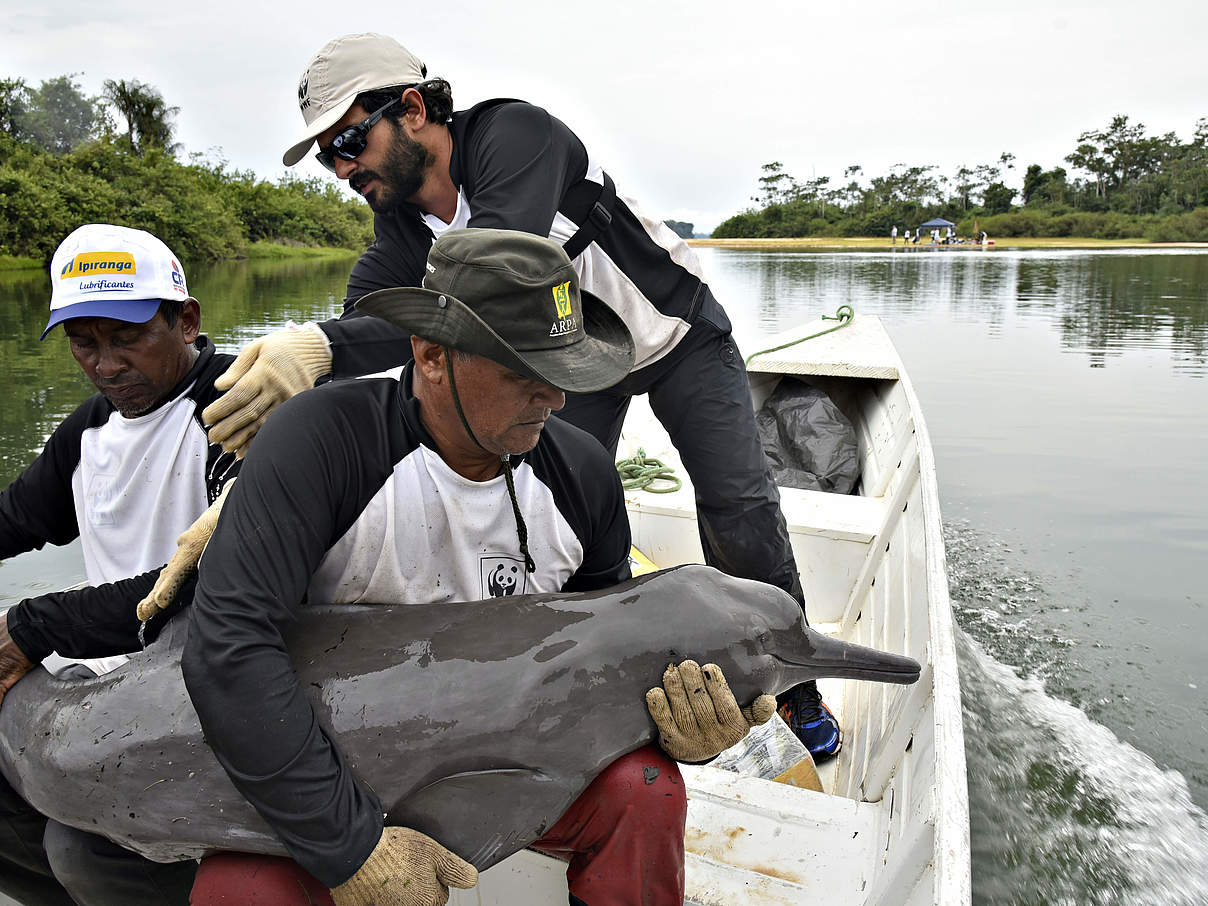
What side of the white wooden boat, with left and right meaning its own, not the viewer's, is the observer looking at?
back

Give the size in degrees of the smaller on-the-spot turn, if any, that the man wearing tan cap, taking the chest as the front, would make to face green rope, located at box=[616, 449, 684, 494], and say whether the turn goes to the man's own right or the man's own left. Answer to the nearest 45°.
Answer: approximately 135° to the man's own right

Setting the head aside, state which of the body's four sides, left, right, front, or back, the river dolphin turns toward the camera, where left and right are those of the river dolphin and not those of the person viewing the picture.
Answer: right

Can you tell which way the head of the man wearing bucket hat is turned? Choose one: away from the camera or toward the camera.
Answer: toward the camera

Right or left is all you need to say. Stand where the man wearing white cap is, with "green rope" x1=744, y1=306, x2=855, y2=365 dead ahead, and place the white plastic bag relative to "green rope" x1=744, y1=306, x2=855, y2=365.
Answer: right

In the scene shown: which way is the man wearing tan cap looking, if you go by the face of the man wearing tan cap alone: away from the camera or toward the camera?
toward the camera

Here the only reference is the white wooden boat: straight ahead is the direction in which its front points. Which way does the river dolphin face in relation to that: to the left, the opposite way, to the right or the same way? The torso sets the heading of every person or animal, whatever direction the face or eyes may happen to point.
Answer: to the right

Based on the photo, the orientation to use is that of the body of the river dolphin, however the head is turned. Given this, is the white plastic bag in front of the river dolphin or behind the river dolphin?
in front

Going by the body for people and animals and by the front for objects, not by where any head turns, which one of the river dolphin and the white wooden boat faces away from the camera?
the white wooden boat

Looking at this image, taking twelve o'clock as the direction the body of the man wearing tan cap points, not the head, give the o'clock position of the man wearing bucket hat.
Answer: The man wearing bucket hat is roughly at 11 o'clock from the man wearing tan cap.

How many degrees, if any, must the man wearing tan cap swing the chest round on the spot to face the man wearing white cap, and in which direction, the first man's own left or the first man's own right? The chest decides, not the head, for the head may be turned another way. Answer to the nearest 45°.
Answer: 0° — they already face them

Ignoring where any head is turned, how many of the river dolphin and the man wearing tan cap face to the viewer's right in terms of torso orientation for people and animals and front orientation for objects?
1

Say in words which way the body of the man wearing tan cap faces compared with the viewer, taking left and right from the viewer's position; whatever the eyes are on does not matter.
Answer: facing the viewer and to the left of the viewer
